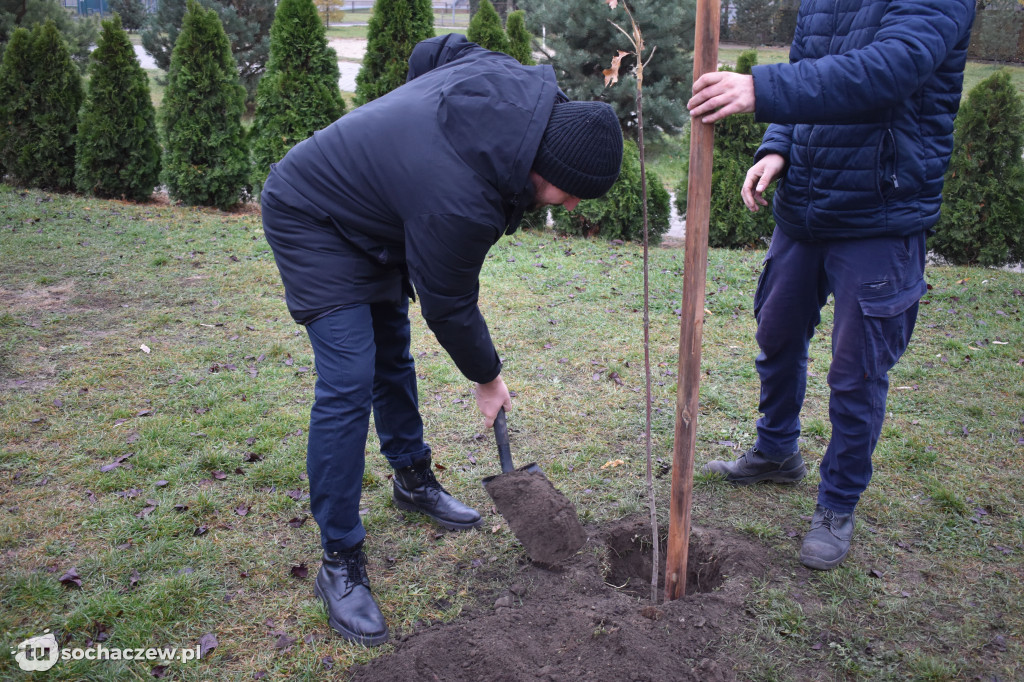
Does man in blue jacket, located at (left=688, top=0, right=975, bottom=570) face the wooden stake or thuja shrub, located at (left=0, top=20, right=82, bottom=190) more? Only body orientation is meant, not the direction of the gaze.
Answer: the wooden stake

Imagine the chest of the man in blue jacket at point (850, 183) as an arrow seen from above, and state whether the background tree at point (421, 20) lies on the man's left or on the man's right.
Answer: on the man's right

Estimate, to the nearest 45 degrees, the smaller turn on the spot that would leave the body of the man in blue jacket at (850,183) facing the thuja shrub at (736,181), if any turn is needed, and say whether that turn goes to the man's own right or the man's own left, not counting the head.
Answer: approximately 135° to the man's own right

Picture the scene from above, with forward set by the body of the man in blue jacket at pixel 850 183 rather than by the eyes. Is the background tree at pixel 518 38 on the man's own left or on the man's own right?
on the man's own right

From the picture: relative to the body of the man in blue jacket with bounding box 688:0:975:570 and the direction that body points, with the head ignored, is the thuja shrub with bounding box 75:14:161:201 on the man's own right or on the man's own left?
on the man's own right

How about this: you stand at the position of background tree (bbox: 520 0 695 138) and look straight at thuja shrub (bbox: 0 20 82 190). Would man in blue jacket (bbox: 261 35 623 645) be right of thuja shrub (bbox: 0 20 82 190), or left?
left

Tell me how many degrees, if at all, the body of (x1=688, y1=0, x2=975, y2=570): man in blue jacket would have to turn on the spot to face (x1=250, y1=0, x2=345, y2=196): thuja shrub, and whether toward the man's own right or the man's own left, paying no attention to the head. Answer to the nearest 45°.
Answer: approximately 90° to the man's own right

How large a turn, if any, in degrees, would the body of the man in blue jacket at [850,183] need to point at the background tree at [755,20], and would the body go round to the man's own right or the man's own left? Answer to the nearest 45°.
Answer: approximately 135° to the man's own right

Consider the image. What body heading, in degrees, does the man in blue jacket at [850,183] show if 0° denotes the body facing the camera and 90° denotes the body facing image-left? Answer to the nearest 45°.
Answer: approximately 45°

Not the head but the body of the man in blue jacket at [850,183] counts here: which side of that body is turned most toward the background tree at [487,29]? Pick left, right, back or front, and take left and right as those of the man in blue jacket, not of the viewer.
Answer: right

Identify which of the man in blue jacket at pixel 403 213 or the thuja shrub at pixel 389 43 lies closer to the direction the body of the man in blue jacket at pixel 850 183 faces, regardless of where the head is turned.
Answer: the man in blue jacket

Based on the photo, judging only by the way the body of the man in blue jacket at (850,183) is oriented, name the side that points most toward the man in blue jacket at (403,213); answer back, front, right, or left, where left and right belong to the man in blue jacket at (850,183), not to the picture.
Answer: front

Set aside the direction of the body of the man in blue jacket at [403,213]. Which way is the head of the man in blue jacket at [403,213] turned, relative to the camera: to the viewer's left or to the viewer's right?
to the viewer's right
